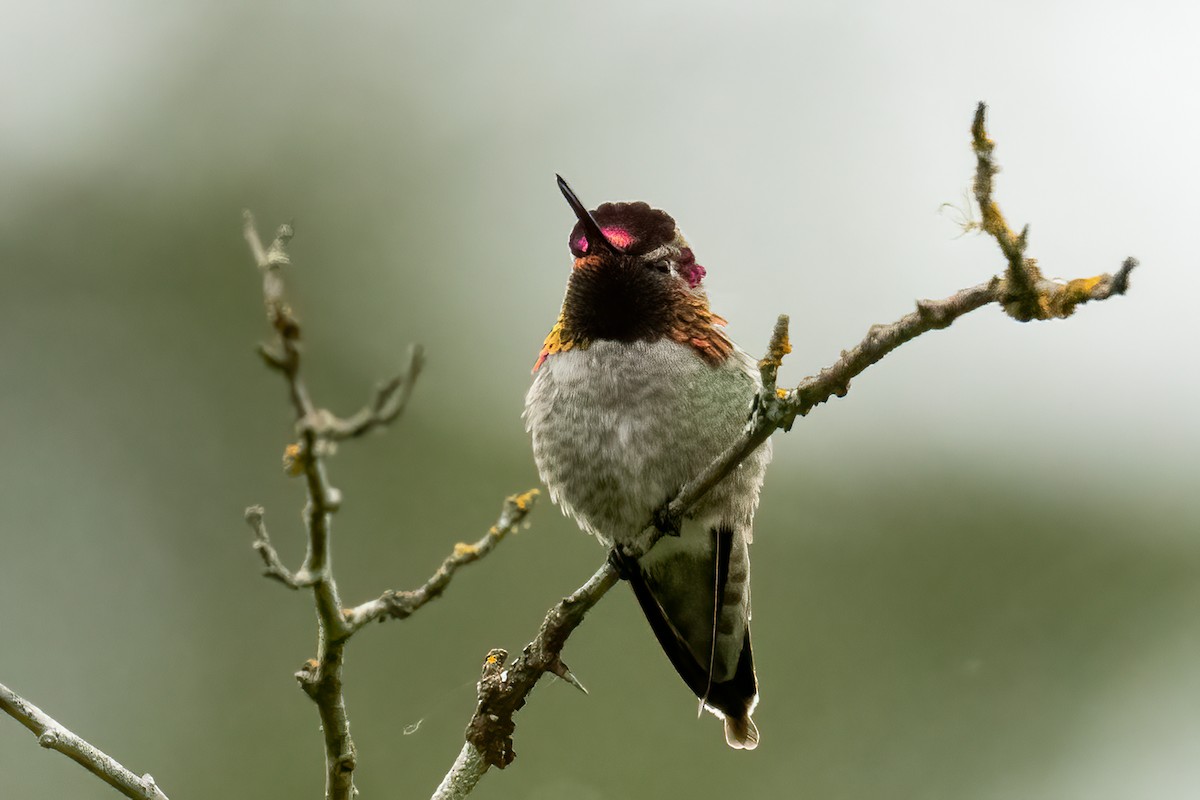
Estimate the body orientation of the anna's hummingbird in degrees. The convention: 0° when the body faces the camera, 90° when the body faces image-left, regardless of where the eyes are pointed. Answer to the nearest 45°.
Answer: approximately 45°
